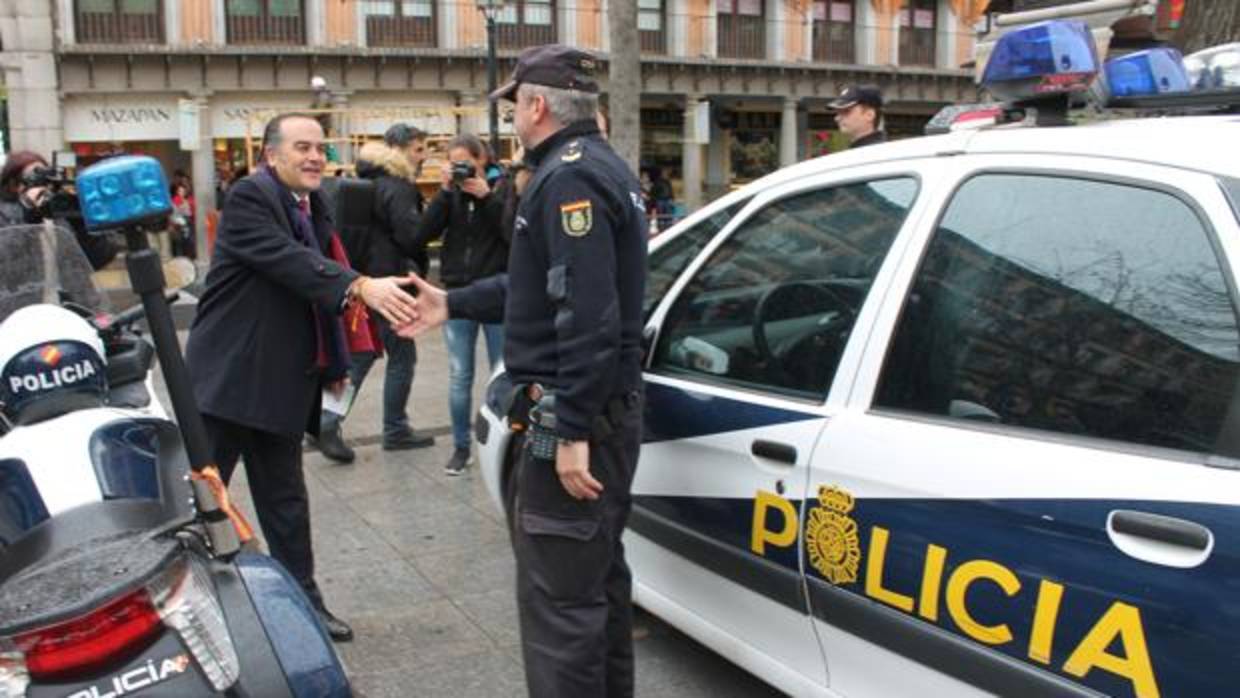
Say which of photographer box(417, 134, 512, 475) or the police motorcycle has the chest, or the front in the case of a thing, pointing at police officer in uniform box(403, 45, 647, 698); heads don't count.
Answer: the photographer

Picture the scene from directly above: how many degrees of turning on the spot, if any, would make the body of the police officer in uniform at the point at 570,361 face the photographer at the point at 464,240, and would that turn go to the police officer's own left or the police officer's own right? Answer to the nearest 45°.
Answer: approximately 90° to the police officer's own right

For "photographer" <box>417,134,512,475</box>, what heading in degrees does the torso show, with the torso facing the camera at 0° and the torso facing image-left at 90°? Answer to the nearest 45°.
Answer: approximately 0°

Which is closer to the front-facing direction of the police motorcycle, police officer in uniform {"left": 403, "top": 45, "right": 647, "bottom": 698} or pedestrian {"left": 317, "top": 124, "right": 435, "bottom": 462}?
the pedestrian

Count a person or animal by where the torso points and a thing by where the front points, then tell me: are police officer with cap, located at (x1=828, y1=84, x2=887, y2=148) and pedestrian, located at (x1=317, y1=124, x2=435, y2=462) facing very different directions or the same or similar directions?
very different directions

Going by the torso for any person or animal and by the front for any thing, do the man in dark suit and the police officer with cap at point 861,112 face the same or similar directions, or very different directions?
very different directions

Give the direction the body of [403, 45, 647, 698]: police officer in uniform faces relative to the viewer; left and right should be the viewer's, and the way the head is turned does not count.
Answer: facing to the left of the viewer

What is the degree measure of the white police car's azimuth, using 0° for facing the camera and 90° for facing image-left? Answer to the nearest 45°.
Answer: approximately 135°

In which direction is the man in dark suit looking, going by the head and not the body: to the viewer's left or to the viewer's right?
to the viewer's right
